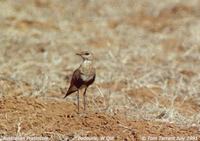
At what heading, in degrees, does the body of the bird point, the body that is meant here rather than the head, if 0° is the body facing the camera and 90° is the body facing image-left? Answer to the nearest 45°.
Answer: approximately 315°
